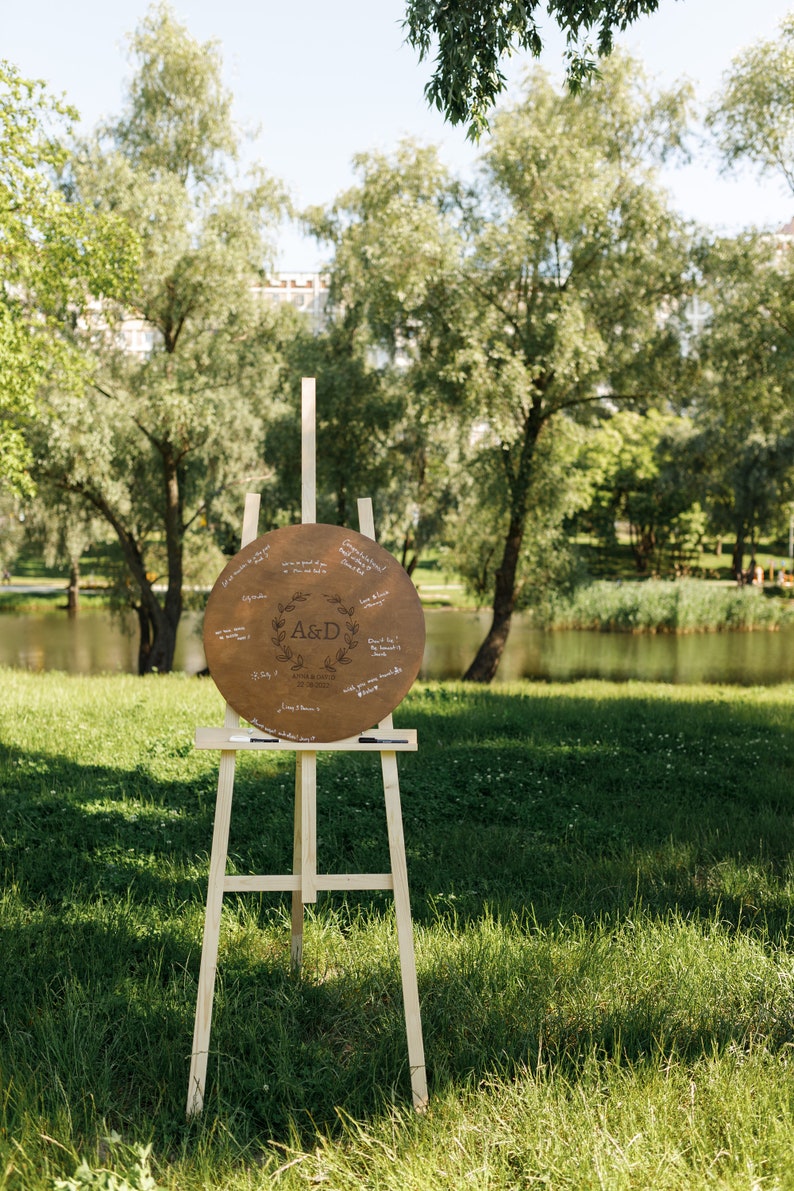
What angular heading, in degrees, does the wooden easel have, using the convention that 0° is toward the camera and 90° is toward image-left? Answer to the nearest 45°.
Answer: approximately 0°

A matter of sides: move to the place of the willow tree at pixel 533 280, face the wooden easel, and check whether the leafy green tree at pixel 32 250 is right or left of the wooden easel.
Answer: right

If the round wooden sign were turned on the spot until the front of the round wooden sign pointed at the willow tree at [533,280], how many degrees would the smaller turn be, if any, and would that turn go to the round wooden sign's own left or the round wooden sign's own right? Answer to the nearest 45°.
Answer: approximately 180°

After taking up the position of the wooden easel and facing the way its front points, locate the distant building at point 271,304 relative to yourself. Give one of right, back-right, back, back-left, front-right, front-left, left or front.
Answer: back

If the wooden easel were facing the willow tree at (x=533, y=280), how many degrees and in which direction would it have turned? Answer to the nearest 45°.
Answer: approximately 180°

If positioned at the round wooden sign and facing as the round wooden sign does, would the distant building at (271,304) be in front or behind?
behind

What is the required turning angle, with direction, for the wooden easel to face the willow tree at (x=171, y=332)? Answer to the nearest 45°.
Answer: approximately 180°

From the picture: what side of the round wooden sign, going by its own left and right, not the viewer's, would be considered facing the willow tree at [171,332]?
back
